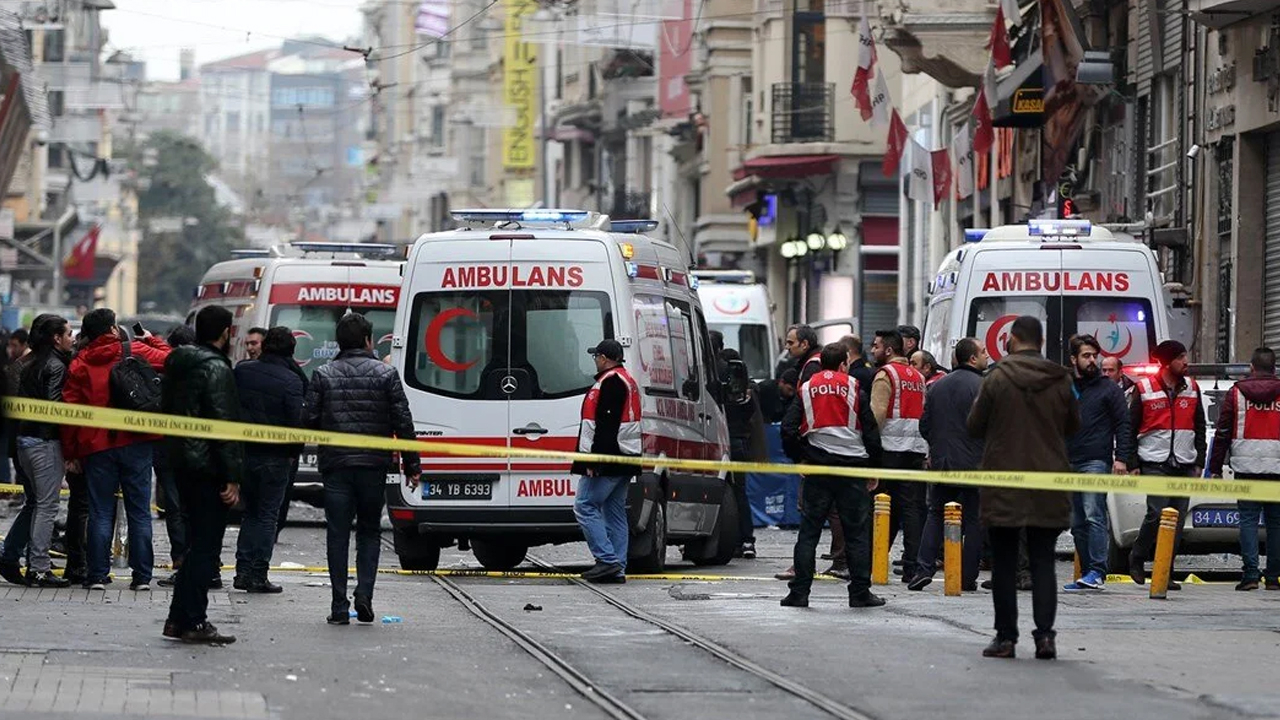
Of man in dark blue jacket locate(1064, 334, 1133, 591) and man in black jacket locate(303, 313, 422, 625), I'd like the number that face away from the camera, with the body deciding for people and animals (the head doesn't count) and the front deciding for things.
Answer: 1

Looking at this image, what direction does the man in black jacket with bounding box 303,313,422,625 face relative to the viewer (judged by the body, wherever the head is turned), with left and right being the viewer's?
facing away from the viewer

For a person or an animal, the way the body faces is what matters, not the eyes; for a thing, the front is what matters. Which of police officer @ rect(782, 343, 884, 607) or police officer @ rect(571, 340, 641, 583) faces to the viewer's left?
police officer @ rect(571, 340, 641, 583)

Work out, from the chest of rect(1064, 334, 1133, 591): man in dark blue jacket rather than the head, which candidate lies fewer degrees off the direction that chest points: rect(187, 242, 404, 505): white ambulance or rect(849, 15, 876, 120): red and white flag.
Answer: the white ambulance

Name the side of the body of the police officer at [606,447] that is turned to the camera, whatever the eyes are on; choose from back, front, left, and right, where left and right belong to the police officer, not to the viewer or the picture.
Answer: left

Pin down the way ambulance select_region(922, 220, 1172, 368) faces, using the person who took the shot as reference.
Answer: facing away from the viewer

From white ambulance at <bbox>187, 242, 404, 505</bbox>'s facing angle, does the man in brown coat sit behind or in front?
behind

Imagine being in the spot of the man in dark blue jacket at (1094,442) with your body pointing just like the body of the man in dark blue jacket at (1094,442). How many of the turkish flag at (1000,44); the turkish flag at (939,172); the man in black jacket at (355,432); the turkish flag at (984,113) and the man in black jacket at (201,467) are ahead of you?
2

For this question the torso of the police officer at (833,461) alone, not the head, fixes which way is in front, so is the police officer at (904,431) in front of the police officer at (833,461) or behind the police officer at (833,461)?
in front

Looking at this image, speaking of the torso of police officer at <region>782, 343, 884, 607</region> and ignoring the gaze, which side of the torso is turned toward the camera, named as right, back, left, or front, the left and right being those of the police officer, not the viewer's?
back
